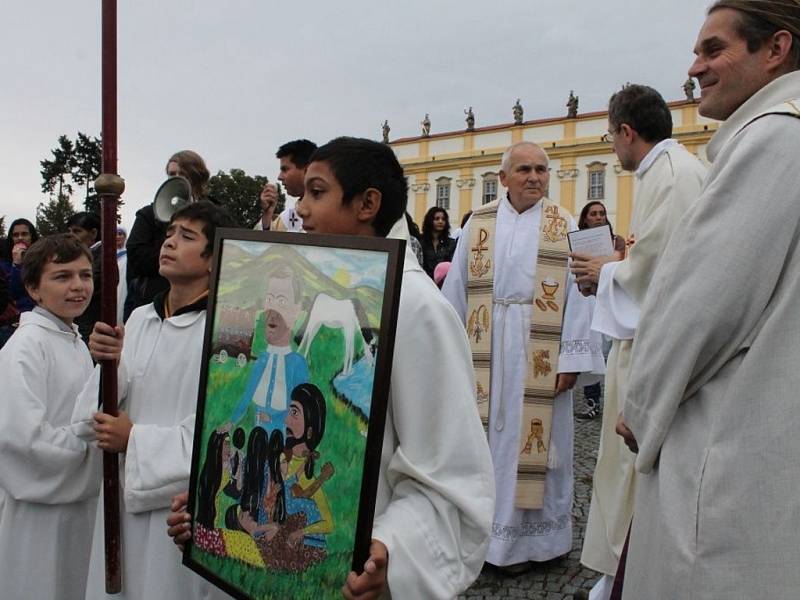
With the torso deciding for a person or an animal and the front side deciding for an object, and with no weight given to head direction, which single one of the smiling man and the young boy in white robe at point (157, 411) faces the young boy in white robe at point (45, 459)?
the smiling man

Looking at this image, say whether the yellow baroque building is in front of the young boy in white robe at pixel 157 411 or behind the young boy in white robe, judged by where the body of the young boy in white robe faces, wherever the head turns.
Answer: behind

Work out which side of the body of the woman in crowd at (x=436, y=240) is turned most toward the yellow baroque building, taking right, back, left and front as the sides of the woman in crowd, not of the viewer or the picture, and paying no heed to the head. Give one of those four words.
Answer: back

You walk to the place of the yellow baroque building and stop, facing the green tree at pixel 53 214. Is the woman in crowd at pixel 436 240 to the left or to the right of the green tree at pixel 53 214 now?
left

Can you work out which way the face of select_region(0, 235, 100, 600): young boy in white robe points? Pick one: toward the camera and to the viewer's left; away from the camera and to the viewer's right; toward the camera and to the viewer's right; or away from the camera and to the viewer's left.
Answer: toward the camera and to the viewer's right

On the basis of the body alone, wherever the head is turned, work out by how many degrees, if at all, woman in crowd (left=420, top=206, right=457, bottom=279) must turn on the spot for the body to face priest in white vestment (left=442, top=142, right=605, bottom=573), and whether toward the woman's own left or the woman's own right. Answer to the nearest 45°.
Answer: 0° — they already face them

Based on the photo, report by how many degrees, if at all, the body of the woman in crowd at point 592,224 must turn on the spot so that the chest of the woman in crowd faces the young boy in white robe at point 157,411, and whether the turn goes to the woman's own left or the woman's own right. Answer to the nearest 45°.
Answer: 0° — they already face them

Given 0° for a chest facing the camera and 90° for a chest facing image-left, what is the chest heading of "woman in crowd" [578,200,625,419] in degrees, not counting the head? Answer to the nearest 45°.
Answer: approximately 0°
